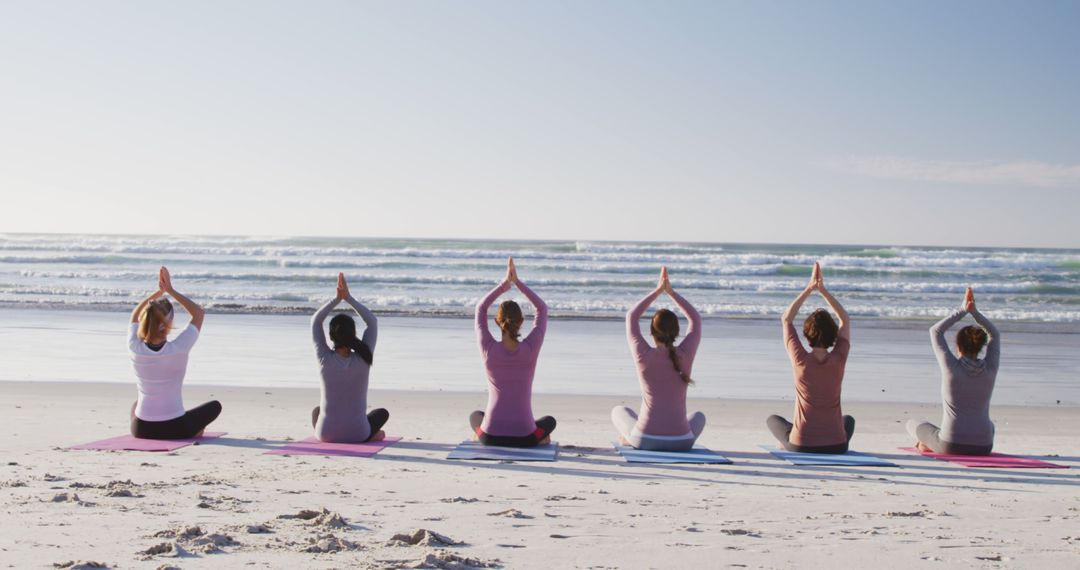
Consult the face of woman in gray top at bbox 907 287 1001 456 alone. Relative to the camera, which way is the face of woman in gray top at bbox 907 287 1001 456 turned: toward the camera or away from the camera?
away from the camera

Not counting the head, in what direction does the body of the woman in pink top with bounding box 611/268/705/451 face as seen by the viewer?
away from the camera

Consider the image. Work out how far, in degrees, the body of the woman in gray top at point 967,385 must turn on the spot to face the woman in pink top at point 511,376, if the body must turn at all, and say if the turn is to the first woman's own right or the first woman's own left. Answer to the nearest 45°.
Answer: approximately 45° to the first woman's own left

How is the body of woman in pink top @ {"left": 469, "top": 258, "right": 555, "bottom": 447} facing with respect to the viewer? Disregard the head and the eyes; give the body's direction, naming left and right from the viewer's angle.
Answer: facing away from the viewer

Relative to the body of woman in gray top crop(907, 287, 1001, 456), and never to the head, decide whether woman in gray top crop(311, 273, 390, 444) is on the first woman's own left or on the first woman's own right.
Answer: on the first woman's own left

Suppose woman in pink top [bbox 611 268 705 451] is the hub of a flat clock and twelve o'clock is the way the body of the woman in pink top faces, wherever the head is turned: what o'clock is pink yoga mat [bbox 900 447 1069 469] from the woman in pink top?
The pink yoga mat is roughly at 3 o'clock from the woman in pink top.

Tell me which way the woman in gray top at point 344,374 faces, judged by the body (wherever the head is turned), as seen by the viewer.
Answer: away from the camera

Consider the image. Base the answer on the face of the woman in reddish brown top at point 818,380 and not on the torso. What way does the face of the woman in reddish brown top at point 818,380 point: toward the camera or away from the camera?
away from the camera

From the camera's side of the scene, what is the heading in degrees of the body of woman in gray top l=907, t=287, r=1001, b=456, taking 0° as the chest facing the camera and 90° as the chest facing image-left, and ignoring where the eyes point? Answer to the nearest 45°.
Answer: approximately 135°

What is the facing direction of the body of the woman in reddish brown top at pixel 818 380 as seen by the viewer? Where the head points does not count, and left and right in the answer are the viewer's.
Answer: facing away from the viewer

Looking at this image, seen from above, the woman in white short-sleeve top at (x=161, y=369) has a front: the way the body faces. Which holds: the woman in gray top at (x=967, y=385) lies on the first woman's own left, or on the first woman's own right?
on the first woman's own right

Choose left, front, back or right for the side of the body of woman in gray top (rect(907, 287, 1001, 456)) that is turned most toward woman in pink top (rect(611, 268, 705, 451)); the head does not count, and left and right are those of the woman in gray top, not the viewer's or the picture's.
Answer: left
